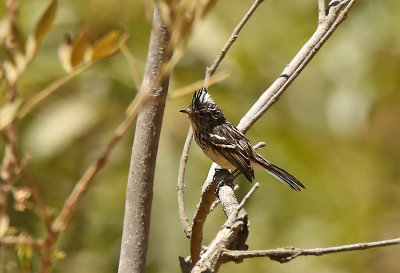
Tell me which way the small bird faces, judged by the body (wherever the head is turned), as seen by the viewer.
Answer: to the viewer's left

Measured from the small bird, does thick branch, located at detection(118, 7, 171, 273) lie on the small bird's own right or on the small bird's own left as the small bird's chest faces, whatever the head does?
on the small bird's own left

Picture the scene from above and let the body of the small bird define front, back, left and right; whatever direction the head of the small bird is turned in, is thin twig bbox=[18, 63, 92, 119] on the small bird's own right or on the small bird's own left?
on the small bird's own left
